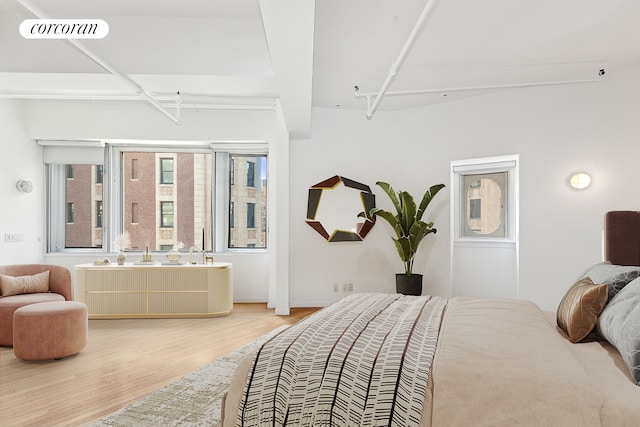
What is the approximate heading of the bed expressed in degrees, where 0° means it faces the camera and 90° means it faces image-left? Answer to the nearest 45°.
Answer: approximately 90°

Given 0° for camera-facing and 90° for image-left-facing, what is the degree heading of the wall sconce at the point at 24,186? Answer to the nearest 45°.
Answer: approximately 315°

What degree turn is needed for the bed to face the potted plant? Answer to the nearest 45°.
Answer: approximately 90° to its right

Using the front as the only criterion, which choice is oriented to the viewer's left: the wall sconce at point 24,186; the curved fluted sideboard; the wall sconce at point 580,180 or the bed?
the bed

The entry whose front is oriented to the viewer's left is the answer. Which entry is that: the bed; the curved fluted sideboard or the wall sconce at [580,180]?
the bed

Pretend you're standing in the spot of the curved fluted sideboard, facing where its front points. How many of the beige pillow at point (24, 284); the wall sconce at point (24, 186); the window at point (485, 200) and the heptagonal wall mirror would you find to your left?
2

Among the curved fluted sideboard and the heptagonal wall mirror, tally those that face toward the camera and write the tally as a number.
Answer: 2

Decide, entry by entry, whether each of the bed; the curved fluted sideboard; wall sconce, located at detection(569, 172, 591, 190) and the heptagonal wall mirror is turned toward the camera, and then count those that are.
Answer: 3
